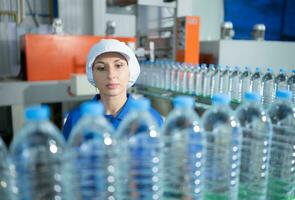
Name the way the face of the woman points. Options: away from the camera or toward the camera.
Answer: toward the camera

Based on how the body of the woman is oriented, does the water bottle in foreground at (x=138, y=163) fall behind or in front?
in front

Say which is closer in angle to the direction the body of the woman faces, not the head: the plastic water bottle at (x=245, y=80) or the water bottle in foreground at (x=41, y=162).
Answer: the water bottle in foreground

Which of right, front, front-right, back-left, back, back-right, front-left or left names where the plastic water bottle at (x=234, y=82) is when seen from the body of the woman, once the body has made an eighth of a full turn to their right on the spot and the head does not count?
back

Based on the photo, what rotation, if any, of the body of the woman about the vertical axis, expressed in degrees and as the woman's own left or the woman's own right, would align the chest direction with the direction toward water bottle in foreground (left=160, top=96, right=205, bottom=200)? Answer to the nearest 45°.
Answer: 0° — they already face it

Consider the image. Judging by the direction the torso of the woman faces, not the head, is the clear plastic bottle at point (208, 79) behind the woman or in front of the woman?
behind

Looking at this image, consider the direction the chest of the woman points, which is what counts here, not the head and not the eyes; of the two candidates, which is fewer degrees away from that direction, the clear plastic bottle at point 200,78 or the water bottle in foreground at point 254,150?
the water bottle in foreground

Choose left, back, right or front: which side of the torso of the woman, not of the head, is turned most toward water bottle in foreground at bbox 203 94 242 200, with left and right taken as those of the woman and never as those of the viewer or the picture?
front

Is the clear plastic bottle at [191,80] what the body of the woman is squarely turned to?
no

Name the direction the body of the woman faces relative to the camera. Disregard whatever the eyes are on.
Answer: toward the camera

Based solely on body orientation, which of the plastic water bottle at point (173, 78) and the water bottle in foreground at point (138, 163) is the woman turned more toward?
the water bottle in foreground

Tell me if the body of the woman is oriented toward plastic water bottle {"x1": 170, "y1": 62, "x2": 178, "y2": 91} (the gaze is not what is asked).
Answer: no

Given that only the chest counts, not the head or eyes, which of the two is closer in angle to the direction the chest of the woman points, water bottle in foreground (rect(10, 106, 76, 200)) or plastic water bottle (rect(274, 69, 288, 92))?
the water bottle in foreground

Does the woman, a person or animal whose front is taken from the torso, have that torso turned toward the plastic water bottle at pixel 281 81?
no

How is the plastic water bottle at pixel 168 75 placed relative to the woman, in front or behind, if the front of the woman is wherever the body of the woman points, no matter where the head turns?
behind

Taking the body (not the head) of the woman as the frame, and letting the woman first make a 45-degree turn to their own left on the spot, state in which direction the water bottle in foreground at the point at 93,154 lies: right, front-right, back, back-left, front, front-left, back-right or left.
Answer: front-right

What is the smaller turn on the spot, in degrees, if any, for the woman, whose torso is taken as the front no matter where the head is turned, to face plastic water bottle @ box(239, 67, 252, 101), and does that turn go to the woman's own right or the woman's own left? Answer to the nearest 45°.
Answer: approximately 135° to the woman's own left
